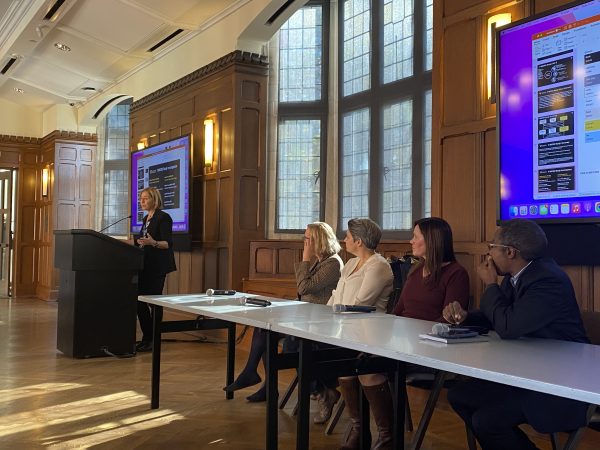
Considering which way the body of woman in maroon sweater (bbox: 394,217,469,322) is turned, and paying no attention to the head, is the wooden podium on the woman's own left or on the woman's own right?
on the woman's own right

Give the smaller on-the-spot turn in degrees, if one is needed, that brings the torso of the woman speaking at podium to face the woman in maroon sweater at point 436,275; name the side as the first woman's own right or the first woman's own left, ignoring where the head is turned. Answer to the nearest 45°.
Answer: approximately 90° to the first woman's own left

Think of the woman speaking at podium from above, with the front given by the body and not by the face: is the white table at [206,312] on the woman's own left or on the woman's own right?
on the woman's own left

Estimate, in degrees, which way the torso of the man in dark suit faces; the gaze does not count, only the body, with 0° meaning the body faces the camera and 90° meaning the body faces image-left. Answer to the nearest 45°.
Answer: approximately 90°

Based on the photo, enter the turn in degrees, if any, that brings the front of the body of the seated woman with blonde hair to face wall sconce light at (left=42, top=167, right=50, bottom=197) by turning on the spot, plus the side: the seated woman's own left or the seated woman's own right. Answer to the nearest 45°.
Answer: approximately 45° to the seated woman's own right

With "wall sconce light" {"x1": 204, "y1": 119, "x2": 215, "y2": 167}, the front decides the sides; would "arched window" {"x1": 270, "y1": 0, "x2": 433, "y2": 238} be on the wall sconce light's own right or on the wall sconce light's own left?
on the wall sconce light's own left

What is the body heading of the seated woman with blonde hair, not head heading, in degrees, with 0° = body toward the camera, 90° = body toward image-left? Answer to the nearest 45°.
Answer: approximately 90°

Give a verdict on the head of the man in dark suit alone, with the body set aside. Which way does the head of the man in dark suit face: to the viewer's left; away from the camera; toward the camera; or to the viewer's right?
to the viewer's left

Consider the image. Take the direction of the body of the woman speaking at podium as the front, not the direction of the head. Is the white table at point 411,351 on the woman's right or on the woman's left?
on the woman's left
